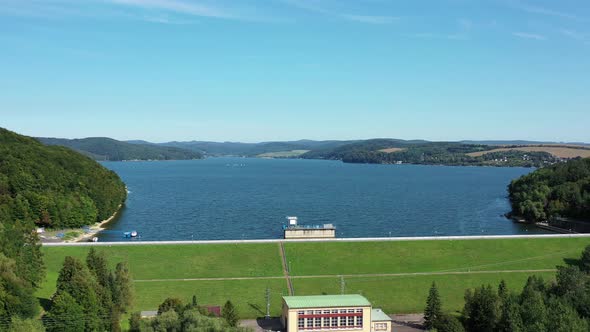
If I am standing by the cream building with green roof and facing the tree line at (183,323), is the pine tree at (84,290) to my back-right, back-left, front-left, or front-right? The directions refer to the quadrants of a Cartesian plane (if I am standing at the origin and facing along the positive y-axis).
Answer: front-right

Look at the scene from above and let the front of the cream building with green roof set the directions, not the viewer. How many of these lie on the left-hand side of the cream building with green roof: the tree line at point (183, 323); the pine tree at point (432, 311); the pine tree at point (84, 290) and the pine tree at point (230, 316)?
1

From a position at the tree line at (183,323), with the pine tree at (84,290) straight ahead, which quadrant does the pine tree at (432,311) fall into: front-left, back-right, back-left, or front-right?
back-right

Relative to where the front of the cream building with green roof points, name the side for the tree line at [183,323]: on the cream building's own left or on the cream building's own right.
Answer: on the cream building's own right

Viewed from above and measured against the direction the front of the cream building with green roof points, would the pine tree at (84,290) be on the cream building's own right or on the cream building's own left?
on the cream building's own right

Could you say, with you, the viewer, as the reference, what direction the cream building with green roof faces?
facing the viewer

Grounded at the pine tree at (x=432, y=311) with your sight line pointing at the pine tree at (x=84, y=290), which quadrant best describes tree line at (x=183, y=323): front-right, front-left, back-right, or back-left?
front-left

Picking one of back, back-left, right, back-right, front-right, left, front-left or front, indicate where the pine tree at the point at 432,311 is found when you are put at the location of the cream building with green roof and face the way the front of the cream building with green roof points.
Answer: left

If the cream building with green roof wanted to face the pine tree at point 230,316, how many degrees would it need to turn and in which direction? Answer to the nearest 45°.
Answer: approximately 90° to its right
